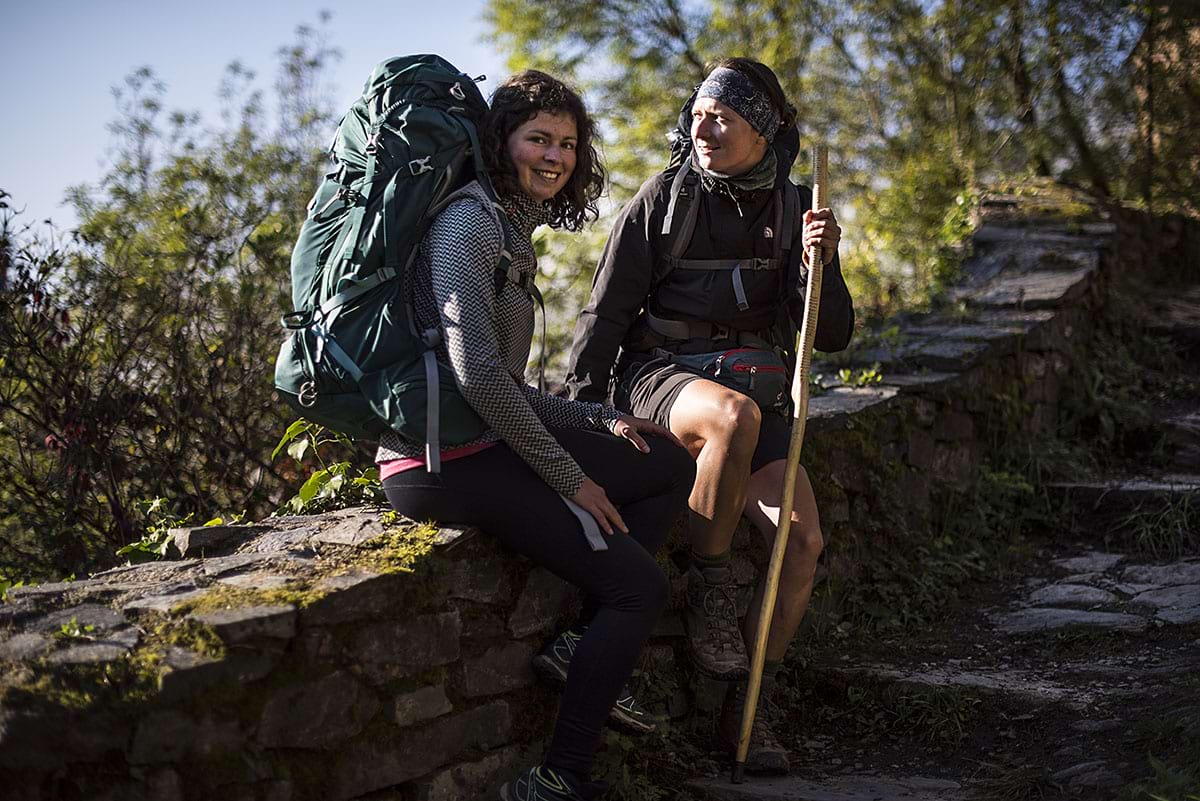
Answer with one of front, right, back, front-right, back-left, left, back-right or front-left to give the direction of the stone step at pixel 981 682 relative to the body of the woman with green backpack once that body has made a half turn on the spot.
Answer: back-right

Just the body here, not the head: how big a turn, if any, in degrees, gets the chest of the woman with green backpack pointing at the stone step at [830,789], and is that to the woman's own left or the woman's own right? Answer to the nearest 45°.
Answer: approximately 45° to the woman's own left

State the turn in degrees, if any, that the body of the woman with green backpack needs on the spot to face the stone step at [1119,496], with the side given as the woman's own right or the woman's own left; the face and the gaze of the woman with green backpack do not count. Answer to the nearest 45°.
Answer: approximately 45° to the woman's own left

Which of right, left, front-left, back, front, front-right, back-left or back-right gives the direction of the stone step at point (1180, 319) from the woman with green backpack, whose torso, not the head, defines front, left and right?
front-left

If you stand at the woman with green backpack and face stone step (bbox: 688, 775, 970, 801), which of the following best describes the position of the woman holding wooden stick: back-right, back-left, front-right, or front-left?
front-left

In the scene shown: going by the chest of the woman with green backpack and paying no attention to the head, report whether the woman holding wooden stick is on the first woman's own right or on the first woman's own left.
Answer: on the first woman's own left

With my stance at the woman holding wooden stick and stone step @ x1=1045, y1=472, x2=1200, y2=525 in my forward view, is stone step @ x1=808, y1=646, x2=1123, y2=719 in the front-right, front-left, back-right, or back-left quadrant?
front-right

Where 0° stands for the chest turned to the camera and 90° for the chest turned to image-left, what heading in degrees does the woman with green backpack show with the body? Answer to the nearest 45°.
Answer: approximately 270°

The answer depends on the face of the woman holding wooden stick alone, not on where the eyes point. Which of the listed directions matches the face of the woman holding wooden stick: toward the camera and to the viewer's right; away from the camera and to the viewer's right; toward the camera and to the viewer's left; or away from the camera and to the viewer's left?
toward the camera and to the viewer's left
